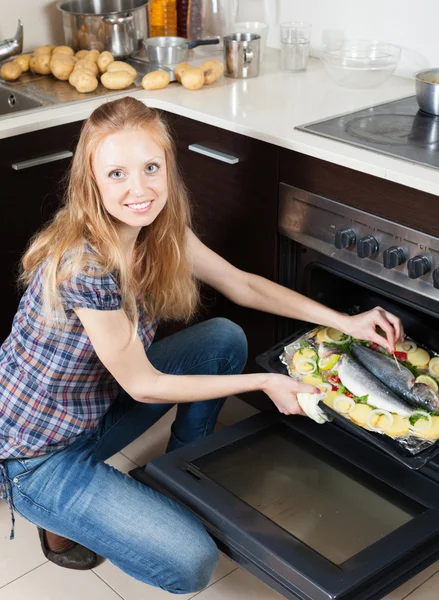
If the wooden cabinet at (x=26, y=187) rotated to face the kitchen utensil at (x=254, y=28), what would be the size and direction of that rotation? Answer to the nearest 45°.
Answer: approximately 90° to its left

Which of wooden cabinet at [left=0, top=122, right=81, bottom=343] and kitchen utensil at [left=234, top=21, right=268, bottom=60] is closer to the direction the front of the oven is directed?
the wooden cabinet

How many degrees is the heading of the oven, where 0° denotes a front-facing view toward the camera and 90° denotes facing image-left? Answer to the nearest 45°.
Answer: approximately 45°

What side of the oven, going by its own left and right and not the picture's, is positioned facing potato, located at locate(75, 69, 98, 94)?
right

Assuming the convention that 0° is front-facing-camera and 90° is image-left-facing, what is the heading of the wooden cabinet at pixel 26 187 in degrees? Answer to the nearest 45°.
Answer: approximately 315°

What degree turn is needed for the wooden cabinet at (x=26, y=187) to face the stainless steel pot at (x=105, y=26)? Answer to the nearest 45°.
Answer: approximately 90° to its left

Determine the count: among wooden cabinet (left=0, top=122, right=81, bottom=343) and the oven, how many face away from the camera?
0

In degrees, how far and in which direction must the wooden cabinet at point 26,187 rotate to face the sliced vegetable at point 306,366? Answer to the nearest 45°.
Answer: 0° — it already faces it

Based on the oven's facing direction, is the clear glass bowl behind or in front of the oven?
behind

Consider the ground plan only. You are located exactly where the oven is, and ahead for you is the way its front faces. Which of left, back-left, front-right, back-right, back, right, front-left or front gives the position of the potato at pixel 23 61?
right
